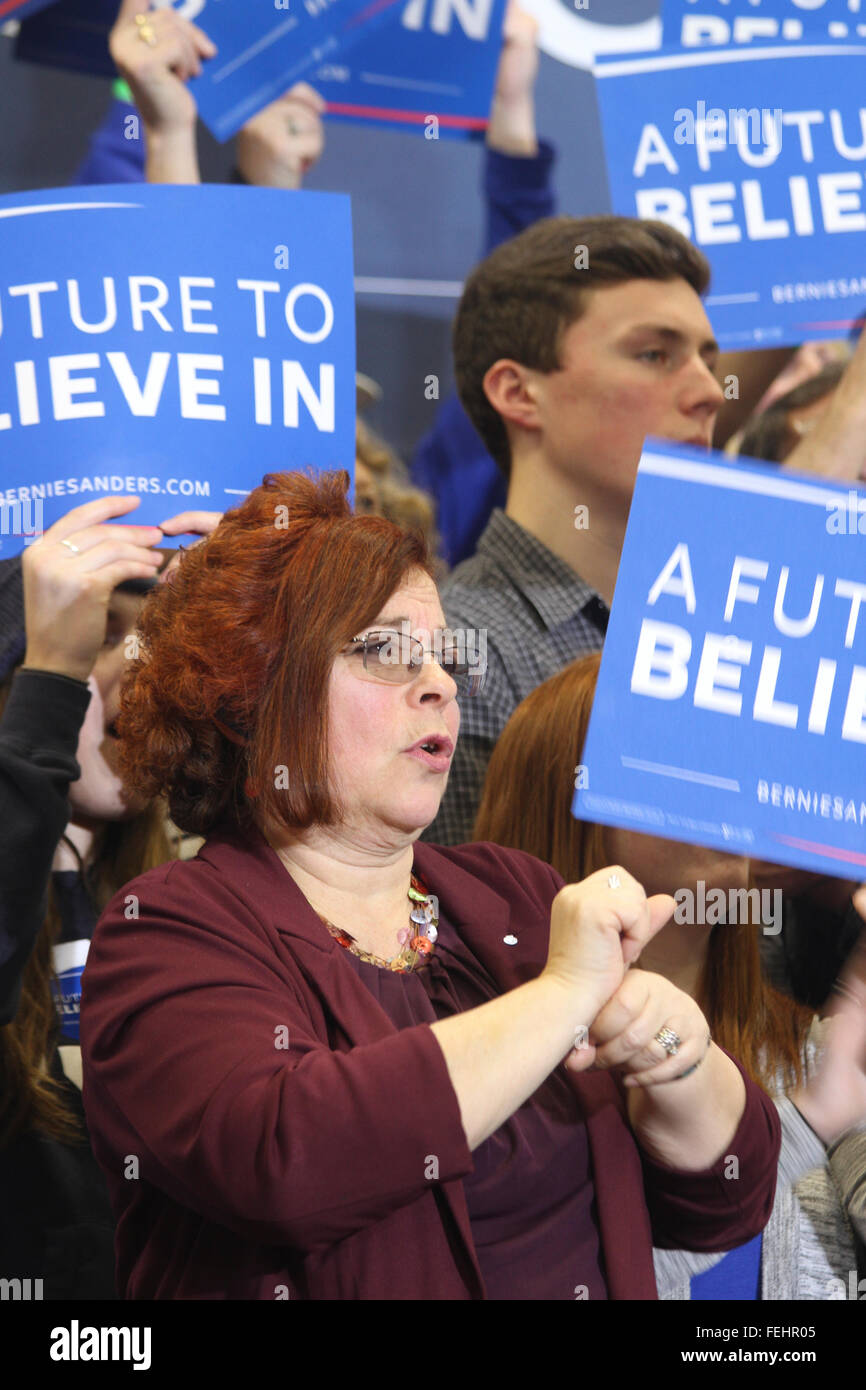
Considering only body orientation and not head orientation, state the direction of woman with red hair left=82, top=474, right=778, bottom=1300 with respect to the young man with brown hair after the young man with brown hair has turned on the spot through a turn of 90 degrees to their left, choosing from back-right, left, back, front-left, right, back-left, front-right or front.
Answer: back-right

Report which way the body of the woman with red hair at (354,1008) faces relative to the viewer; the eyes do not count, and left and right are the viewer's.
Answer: facing the viewer and to the right of the viewer
